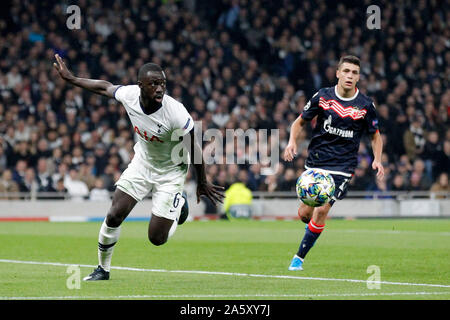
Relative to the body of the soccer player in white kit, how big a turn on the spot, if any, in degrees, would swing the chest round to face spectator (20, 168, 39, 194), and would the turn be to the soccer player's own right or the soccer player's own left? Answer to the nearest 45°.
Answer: approximately 135° to the soccer player's own right

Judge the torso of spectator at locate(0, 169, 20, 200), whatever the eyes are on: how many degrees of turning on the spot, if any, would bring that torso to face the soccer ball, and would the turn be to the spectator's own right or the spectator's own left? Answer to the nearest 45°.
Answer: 0° — they already face it

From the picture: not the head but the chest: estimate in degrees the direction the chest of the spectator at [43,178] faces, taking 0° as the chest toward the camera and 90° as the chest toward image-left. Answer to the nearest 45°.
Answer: approximately 0°

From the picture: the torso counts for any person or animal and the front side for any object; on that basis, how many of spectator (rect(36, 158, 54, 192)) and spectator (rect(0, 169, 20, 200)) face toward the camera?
2

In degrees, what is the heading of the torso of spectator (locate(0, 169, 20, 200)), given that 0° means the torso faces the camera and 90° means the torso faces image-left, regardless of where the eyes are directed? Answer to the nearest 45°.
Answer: approximately 0°

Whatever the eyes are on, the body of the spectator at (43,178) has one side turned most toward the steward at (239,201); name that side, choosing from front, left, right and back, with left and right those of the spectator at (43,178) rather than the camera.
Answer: left

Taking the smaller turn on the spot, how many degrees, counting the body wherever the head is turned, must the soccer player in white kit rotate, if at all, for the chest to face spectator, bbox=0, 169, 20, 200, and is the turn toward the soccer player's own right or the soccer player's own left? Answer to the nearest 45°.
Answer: approximately 135° to the soccer player's own right

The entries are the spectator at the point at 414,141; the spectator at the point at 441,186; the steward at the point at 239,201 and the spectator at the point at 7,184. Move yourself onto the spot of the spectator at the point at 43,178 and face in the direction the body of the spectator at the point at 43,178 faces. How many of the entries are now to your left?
3

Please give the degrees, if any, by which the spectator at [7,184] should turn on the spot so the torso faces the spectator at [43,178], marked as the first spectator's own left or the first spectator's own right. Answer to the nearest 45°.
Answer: approximately 90° to the first spectator's own left

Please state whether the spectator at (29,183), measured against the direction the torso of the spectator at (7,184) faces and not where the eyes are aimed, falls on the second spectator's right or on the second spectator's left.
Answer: on the second spectator's left
